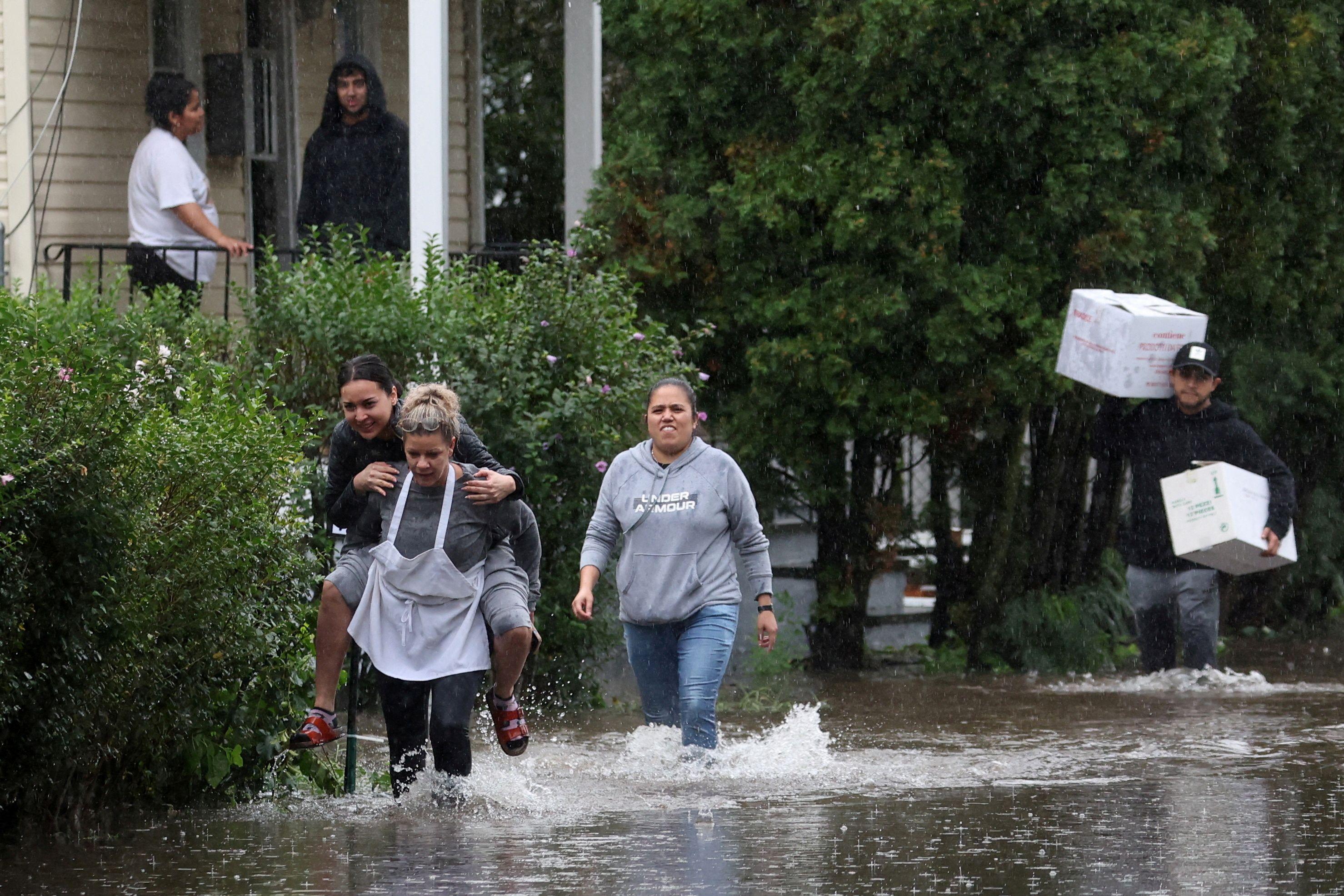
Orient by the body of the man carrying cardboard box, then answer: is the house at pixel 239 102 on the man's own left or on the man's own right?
on the man's own right

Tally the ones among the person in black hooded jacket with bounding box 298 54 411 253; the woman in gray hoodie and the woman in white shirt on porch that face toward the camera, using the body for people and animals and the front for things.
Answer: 2

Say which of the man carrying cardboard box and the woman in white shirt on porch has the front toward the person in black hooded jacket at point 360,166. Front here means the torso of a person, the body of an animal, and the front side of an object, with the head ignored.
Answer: the woman in white shirt on porch

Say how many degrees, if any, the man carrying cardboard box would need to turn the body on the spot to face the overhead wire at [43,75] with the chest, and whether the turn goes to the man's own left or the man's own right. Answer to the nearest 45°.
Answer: approximately 90° to the man's own right

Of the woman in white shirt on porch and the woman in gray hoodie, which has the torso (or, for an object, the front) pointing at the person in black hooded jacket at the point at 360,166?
the woman in white shirt on porch

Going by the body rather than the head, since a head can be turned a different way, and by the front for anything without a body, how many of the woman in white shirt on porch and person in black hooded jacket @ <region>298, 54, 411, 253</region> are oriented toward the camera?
1

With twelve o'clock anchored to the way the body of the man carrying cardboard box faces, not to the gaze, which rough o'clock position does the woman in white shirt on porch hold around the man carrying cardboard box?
The woman in white shirt on porch is roughly at 3 o'clock from the man carrying cardboard box.

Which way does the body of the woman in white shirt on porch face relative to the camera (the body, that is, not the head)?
to the viewer's right
